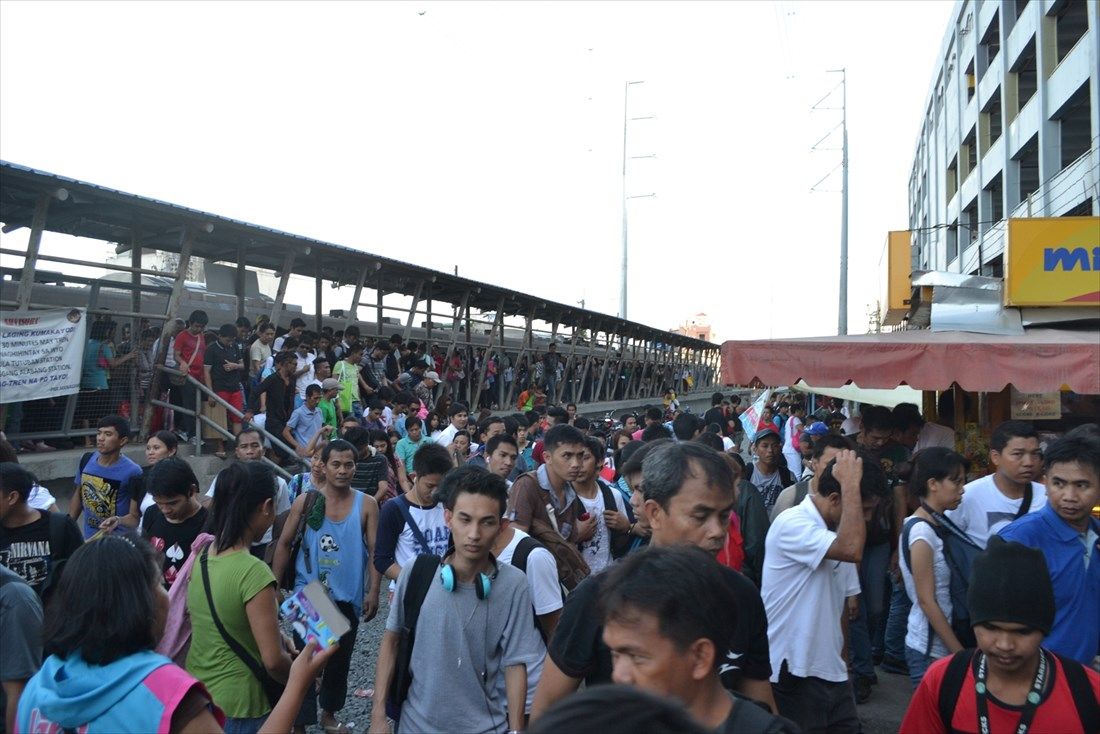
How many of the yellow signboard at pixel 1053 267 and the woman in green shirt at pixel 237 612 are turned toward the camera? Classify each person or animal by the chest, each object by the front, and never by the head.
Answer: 1

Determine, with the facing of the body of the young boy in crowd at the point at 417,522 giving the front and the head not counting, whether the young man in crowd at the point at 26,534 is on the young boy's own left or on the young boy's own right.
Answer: on the young boy's own right

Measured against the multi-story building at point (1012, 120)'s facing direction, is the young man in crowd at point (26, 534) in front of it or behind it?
in front

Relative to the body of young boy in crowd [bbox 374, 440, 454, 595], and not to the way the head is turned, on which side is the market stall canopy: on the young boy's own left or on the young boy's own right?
on the young boy's own left

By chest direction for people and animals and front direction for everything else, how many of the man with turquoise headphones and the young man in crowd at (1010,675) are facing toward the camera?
2

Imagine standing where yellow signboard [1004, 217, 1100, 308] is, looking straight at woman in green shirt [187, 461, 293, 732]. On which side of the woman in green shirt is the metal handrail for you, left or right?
right

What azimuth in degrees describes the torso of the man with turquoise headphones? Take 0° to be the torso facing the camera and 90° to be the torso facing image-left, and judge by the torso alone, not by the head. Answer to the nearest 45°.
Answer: approximately 0°

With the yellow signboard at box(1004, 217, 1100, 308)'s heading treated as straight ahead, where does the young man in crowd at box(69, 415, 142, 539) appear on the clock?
The young man in crowd is roughly at 1 o'clock from the yellow signboard.

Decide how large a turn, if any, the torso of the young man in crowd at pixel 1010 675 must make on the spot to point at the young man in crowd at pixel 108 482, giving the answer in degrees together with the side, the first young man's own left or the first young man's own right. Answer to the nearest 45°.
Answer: approximately 90° to the first young man's own right

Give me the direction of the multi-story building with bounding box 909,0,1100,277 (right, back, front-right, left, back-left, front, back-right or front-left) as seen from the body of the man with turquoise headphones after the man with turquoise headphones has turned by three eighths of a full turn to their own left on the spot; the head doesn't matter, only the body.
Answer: front

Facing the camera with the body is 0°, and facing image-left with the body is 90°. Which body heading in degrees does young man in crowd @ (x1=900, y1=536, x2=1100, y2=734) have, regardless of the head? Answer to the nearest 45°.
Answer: approximately 0°
